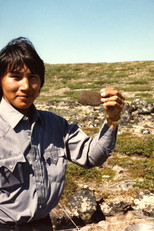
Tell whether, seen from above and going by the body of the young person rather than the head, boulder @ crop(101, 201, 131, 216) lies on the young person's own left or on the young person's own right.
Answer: on the young person's own left

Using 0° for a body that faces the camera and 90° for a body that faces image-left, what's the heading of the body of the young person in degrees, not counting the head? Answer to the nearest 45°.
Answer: approximately 315°

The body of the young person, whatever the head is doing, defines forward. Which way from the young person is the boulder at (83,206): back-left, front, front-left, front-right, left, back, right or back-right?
back-left

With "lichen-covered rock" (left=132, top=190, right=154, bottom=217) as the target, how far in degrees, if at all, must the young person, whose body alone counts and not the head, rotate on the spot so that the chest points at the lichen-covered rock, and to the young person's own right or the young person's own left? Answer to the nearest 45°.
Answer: approximately 90° to the young person's own left
